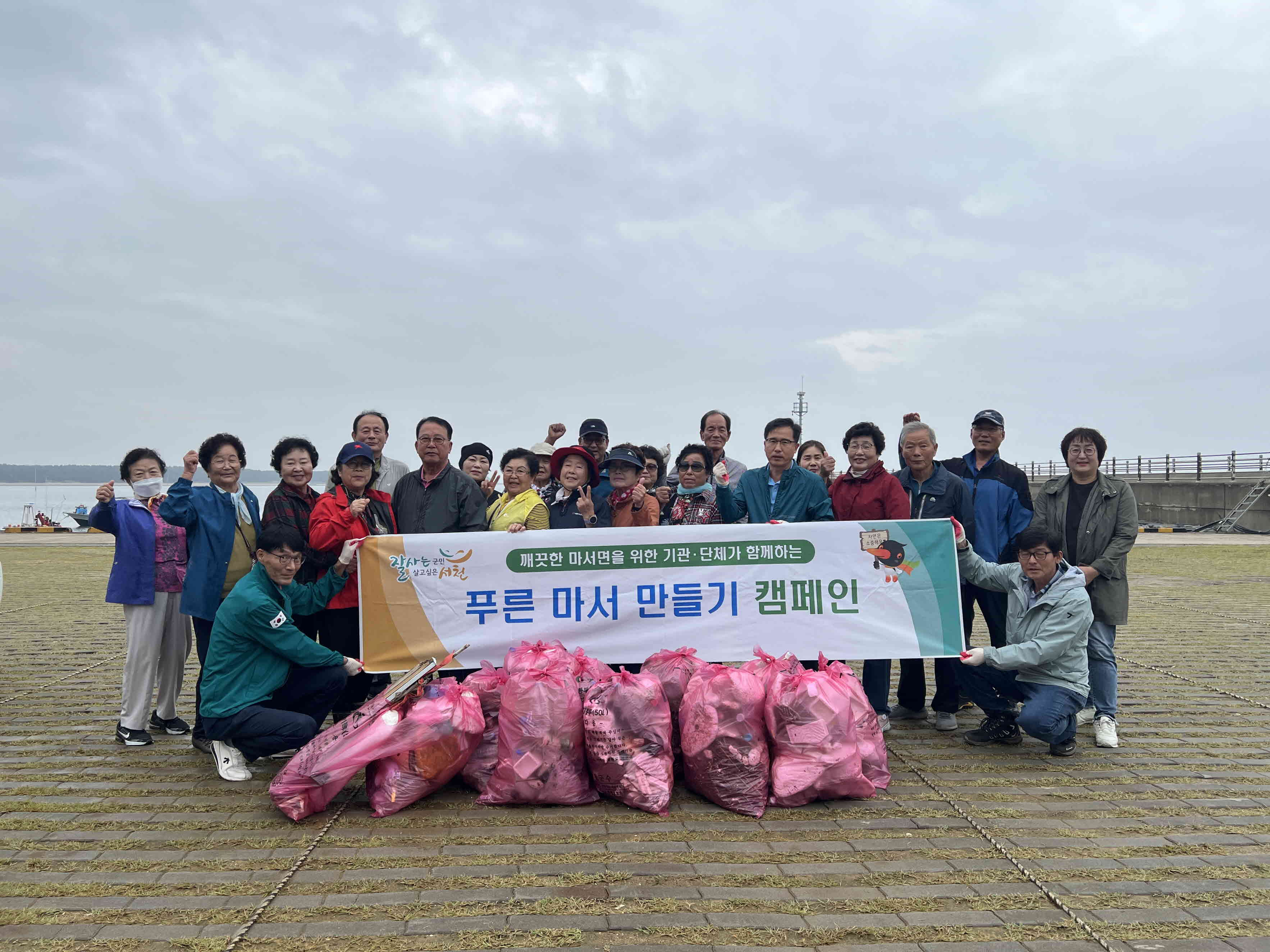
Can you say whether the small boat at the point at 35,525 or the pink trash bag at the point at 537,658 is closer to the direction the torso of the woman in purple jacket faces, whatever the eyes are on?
the pink trash bag

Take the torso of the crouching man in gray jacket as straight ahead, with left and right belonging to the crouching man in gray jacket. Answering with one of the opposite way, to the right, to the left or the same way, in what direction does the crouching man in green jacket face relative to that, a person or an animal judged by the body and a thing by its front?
the opposite way

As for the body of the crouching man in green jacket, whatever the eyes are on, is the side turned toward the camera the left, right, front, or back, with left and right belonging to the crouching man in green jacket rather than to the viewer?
right

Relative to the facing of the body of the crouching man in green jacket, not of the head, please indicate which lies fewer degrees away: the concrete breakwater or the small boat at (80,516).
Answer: the concrete breakwater

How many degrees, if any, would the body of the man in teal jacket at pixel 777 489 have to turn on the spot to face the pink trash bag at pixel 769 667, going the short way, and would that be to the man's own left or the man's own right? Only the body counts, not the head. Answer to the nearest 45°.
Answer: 0° — they already face it
